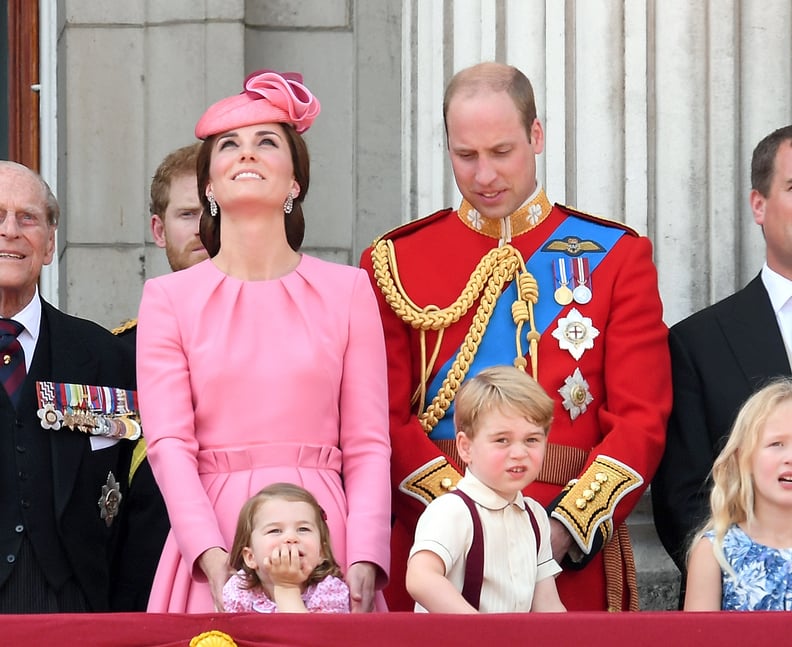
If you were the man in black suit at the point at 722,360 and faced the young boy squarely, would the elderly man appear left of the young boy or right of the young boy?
right

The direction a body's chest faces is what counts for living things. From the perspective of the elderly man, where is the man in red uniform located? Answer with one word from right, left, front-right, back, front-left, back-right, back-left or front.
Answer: left

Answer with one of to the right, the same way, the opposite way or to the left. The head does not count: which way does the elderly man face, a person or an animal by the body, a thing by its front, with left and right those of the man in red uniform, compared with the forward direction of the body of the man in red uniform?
the same way

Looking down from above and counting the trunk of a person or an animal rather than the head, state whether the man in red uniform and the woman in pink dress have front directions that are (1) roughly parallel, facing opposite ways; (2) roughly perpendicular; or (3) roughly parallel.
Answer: roughly parallel

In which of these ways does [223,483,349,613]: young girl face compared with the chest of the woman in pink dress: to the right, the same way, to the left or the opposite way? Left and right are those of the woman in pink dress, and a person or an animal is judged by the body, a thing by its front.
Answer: the same way

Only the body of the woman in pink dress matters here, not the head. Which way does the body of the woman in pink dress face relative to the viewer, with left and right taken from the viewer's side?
facing the viewer

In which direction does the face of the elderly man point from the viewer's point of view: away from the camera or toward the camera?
toward the camera

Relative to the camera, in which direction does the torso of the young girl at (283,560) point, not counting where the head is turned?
toward the camera

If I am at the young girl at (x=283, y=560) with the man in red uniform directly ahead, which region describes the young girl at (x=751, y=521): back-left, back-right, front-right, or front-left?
front-right

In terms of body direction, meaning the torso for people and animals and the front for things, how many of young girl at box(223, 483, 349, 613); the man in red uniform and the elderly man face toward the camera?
3

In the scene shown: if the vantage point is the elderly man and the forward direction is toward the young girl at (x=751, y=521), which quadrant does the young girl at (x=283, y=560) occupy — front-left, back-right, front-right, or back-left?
front-right

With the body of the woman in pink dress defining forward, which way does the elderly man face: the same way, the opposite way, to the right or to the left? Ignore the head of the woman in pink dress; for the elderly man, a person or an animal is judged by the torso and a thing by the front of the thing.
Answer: the same way
